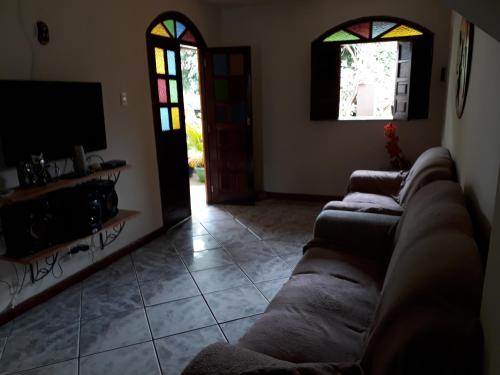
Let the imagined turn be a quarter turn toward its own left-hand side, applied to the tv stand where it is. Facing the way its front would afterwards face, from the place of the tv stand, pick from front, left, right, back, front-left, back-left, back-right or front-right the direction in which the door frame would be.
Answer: front

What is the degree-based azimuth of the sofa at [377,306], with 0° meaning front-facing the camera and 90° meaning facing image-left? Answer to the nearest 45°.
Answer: approximately 90°

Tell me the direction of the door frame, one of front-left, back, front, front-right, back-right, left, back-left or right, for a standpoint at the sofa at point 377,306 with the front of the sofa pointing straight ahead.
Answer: front-right

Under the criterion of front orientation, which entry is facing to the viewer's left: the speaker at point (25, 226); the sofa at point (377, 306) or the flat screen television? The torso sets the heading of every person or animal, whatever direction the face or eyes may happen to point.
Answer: the sofa

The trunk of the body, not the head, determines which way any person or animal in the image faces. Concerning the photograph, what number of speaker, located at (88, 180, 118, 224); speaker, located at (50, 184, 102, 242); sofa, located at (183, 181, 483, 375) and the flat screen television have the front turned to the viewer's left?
1

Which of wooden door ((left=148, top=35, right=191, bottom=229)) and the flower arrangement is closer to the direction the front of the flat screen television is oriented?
the flower arrangement

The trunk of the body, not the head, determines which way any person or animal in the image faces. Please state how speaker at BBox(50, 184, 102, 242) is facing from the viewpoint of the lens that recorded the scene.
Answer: facing the viewer and to the right of the viewer

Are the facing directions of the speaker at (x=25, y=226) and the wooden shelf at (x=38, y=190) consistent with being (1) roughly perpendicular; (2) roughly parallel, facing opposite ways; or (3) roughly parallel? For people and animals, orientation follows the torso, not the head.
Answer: roughly parallel

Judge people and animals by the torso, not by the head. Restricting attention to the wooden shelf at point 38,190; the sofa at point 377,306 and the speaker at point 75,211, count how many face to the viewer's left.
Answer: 1

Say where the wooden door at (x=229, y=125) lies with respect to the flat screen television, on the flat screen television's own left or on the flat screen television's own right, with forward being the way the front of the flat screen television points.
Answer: on the flat screen television's own left

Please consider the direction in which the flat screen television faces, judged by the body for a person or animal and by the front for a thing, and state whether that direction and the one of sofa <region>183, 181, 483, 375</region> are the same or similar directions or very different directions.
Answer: very different directions

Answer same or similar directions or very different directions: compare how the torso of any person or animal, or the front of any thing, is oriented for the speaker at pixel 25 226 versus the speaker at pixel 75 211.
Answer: same or similar directions

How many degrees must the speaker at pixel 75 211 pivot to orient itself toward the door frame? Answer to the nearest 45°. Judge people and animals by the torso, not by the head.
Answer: approximately 90° to its left
